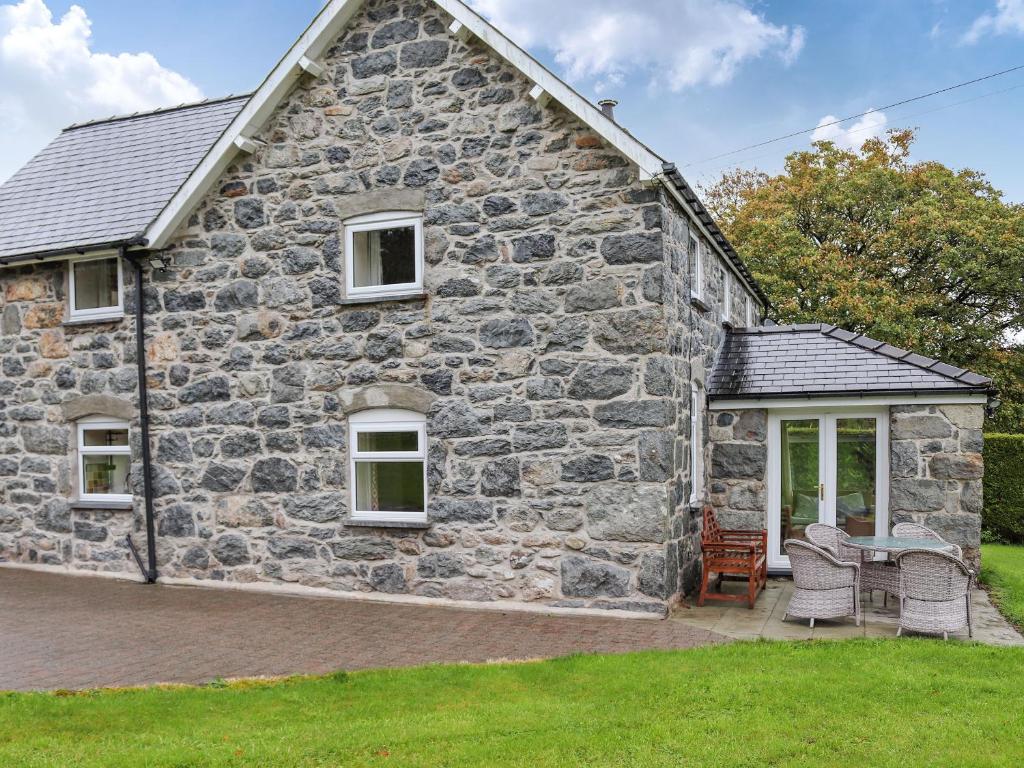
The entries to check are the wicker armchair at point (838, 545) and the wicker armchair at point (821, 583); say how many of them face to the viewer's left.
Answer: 0

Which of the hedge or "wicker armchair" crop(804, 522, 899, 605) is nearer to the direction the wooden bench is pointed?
the wicker armchair

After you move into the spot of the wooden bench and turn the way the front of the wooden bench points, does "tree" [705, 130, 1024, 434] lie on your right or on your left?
on your left

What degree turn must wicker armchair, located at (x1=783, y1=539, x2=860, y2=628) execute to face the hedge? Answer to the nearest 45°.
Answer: approximately 45° to its left

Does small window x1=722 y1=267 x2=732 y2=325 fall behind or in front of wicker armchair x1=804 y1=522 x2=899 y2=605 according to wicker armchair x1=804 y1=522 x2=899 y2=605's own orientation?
behind

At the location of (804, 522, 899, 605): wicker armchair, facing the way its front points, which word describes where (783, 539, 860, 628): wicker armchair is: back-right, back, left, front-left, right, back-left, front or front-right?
front-right

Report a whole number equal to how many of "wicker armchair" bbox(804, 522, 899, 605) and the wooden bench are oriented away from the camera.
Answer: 0

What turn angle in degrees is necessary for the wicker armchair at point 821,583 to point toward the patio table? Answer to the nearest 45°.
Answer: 0° — it already faces it

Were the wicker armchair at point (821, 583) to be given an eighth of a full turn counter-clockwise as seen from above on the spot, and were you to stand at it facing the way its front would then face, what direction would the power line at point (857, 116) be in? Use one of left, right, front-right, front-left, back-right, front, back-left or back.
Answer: front

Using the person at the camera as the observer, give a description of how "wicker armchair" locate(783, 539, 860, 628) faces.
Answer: facing away from the viewer and to the right of the viewer

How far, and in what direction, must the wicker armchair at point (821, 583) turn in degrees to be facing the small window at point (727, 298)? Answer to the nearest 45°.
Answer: approximately 45° to its left

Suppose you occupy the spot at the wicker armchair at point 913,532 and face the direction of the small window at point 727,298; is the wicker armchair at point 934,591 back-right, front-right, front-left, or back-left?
back-left

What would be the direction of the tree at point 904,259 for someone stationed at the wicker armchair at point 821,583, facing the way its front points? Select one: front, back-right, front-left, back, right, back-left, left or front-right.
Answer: front-left

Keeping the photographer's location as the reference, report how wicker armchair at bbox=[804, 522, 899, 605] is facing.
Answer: facing the viewer and to the right of the viewer

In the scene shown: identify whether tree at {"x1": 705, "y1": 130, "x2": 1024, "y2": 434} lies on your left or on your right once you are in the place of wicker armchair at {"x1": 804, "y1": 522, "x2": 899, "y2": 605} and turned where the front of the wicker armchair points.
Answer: on your left
